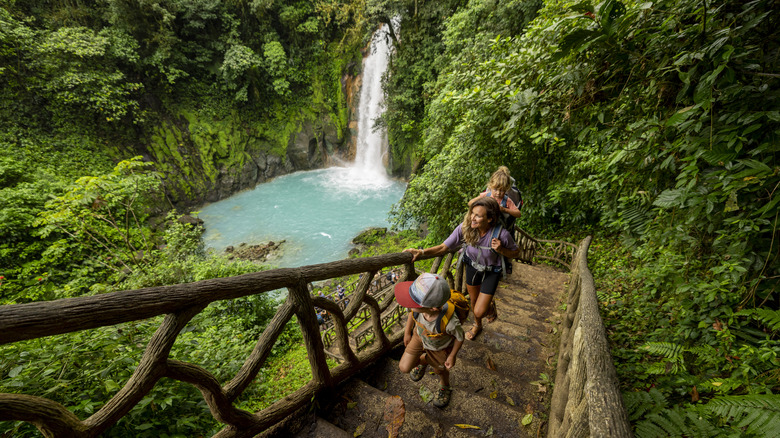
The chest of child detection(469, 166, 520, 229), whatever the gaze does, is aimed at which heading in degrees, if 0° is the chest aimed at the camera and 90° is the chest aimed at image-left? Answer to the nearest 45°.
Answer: approximately 0°

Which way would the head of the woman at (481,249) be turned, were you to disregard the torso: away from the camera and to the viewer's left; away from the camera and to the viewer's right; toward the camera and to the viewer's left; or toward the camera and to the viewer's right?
toward the camera and to the viewer's left

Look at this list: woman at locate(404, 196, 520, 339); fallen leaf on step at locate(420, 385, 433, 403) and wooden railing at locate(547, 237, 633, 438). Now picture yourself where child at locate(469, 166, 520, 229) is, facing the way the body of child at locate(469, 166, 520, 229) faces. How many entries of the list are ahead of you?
3

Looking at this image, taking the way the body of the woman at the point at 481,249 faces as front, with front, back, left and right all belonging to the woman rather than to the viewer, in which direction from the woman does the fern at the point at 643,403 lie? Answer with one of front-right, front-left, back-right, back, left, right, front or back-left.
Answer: left

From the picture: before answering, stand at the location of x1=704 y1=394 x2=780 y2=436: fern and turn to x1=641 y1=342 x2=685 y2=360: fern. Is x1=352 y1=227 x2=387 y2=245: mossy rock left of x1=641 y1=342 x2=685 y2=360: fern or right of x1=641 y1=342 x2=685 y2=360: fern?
left

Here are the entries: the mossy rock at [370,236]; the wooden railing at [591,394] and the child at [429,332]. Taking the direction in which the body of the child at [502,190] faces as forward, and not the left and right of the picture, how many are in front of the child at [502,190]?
2

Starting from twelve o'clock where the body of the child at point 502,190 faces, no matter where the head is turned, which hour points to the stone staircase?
The stone staircase is roughly at 12 o'clock from the child.

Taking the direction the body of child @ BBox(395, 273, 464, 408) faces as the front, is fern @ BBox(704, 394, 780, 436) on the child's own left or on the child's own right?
on the child's own left

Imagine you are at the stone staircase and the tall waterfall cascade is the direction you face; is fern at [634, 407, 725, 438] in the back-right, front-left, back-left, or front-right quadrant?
back-right

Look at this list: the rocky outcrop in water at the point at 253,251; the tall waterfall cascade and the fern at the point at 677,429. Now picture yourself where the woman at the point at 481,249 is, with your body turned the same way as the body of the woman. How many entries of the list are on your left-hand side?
1

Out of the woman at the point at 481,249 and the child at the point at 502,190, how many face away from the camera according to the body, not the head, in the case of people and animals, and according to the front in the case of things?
0
